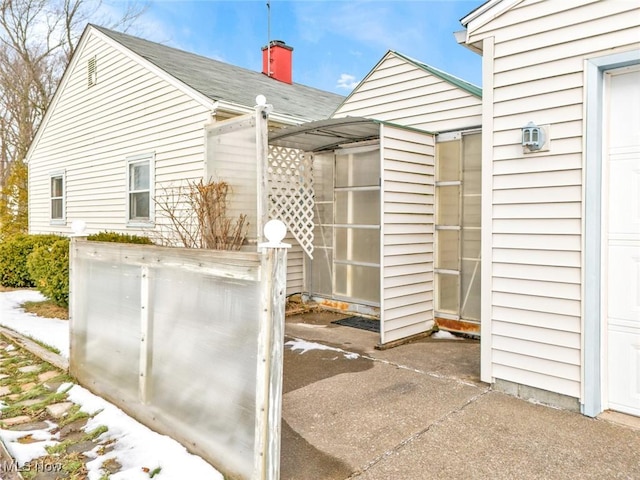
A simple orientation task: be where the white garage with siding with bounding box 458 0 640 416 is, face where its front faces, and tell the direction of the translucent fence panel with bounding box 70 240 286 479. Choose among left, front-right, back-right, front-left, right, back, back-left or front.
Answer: front

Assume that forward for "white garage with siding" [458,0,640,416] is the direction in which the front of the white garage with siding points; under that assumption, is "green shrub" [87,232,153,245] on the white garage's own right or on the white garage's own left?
on the white garage's own right

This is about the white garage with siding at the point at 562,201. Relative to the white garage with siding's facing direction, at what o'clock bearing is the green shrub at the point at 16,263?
The green shrub is roughly at 2 o'clock from the white garage with siding.

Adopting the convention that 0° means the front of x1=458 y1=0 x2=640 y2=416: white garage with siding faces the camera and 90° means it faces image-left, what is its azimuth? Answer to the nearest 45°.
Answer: approximately 45°

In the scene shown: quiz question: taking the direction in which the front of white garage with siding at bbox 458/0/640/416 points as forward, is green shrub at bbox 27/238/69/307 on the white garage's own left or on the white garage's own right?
on the white garage's own right
